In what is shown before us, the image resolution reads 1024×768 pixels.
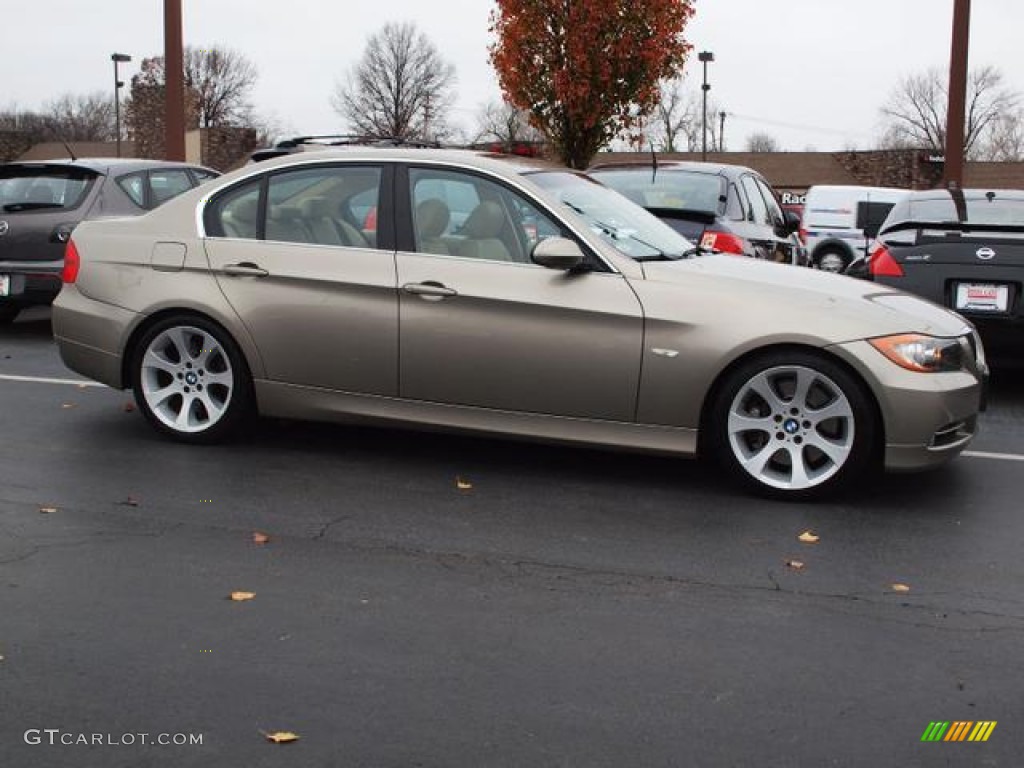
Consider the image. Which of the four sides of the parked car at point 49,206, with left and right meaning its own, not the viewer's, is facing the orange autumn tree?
front

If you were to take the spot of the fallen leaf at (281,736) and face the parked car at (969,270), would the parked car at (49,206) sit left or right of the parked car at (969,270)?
left

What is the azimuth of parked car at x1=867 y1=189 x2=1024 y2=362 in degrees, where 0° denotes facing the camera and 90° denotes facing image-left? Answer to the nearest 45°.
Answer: approximately 180°

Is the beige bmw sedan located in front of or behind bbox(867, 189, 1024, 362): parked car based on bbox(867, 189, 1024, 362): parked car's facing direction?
behind

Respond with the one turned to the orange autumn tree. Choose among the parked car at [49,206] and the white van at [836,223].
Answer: the parked car

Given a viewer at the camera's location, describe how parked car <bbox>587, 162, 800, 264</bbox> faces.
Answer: facing away from the viewer and to the right of the viewer

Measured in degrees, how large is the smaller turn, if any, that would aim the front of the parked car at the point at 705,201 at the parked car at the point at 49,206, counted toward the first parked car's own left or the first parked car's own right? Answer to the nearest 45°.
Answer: approximately 135° to the first parked car's own left

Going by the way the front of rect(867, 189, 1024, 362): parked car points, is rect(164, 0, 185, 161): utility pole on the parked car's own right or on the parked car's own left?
on the parked car's own left

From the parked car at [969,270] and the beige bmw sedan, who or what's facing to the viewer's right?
the beige bmw sedan

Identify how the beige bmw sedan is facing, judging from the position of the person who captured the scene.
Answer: facing to the right of the viewer

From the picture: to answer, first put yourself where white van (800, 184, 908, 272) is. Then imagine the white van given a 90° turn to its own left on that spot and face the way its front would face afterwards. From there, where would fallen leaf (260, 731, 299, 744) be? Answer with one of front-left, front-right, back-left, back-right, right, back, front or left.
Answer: back

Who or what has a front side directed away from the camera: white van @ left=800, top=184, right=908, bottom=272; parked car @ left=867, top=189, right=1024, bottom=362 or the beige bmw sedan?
the parked car

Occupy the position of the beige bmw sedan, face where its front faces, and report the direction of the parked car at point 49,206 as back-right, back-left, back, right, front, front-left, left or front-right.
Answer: back-left

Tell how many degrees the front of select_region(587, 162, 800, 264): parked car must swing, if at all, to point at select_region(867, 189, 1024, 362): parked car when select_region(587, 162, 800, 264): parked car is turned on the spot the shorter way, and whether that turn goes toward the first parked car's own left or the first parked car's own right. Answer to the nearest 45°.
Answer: approximately 90° to the first parked car's own right

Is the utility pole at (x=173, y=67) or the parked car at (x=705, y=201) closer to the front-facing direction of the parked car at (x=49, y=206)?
the utility pole

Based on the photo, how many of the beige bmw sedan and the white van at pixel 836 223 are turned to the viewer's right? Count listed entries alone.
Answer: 2
